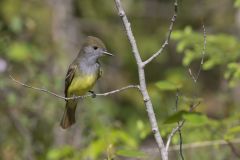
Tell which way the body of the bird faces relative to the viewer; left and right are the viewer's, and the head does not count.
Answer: facing the viewer and to the right of the viewer

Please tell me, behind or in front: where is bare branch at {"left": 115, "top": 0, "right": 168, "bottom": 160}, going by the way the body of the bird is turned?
in front
